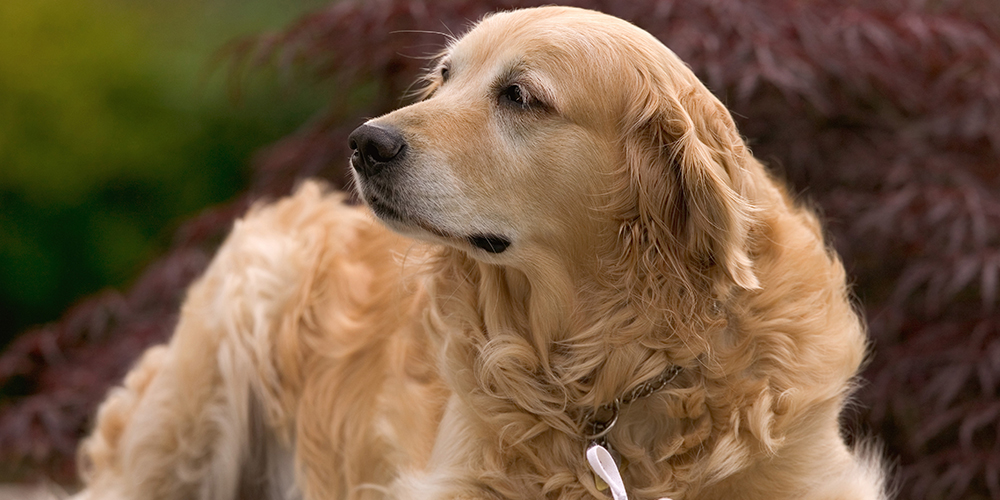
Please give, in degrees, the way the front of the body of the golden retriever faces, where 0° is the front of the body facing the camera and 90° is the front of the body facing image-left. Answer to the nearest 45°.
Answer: approximately 315°
